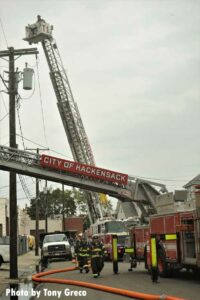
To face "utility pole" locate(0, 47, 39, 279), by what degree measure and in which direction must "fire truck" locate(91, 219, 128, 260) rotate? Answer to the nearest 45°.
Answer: approximately 45° to its right

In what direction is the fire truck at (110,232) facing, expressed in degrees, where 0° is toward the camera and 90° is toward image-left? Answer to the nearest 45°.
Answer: approximately 315°

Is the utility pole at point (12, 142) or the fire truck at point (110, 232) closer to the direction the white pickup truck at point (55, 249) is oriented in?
the utility pole

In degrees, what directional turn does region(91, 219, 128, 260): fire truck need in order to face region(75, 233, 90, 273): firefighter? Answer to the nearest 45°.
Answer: approximately 45° to its right

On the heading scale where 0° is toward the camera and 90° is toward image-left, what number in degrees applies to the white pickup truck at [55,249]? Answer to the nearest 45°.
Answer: approximately 0°
